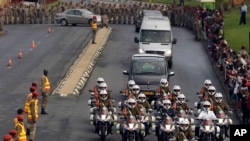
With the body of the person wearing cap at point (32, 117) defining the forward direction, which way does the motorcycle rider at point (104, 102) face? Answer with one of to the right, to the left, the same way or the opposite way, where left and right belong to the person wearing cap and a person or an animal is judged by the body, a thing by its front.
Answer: to the right

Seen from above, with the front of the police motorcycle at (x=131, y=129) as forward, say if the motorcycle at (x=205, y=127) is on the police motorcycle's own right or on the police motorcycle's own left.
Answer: on the police motorcycle's own left

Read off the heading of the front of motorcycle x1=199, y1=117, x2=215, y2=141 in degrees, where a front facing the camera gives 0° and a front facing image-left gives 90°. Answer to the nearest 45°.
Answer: approximately 0°

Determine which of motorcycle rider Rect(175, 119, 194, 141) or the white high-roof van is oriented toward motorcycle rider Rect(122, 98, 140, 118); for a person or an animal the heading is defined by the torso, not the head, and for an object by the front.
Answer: the white high-roof van

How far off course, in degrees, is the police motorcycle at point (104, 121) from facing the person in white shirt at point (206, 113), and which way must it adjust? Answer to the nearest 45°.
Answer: approximately 90° to its left

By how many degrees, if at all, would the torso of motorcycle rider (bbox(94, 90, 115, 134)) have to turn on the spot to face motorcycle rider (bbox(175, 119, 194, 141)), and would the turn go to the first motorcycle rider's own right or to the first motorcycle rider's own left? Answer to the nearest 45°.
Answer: approximately 45° to the first motorcycle rider's own left

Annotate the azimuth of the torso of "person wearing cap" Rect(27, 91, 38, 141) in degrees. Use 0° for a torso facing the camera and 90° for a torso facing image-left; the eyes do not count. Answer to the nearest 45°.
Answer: approximately 270°
